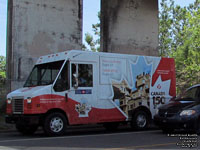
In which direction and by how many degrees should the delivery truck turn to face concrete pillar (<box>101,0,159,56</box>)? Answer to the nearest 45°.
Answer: approximately 135° to its right

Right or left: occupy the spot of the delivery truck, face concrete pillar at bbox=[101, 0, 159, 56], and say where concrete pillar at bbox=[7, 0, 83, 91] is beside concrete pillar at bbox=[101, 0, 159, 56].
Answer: left

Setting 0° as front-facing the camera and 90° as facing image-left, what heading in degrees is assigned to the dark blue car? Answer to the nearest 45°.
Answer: approximately 45°

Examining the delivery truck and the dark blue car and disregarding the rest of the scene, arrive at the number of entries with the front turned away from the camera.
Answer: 0

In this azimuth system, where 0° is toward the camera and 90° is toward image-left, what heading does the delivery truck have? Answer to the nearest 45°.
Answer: approximately 45°

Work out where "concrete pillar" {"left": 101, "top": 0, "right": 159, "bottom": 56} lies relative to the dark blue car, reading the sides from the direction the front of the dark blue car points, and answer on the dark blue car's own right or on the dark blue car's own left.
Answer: on the dark blue car's own right

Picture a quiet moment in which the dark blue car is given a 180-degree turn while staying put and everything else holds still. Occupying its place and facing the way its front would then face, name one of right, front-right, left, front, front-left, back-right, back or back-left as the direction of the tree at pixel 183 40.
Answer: front-left

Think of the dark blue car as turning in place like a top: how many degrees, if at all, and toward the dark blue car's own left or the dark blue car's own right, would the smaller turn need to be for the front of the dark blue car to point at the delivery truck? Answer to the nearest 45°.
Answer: approximately 45° to the dark blue car's own right
